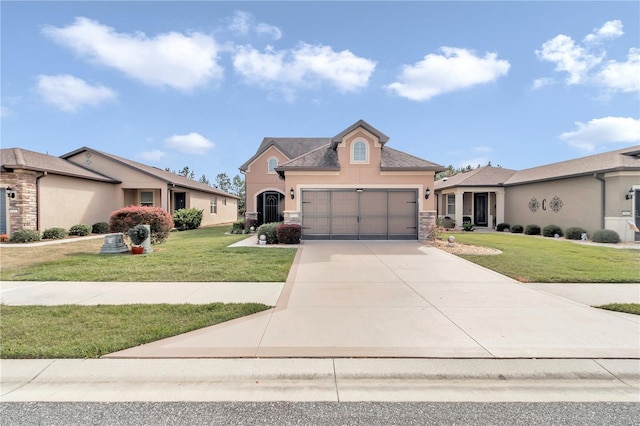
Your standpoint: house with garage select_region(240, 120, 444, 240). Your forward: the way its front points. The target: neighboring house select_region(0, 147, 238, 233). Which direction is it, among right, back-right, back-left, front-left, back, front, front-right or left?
right

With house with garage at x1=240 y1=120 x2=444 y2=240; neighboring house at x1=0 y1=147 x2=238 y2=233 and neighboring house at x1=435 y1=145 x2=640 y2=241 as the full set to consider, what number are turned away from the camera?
0

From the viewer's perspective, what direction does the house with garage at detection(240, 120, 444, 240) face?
toward the camera

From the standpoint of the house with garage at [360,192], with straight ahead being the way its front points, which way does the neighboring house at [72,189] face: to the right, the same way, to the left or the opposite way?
the same way

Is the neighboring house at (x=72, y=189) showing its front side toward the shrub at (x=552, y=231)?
no

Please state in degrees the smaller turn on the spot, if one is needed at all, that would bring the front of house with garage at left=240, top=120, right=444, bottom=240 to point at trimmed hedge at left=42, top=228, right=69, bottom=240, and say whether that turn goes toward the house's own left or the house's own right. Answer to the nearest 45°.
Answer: approximately 90° to the house's own right

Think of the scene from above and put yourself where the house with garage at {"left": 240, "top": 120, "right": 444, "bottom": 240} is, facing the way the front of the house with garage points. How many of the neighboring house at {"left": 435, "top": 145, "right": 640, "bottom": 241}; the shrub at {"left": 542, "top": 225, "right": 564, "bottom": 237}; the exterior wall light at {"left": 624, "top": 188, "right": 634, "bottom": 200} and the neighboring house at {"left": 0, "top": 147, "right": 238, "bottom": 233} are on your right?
1

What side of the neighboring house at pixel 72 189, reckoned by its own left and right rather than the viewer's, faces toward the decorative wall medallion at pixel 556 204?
left

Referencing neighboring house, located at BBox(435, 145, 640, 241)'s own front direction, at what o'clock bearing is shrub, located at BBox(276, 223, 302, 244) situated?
The shrub is roughly at 3 o'clock from the neighboring house.

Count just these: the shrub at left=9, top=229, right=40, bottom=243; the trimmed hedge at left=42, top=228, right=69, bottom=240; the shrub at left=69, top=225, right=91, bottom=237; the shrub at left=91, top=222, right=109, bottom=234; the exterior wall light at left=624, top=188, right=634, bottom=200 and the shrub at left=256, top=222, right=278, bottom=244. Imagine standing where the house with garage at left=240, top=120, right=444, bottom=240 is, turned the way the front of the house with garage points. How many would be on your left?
1

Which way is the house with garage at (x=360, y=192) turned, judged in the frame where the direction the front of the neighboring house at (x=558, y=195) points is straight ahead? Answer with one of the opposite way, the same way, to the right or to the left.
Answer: the same way

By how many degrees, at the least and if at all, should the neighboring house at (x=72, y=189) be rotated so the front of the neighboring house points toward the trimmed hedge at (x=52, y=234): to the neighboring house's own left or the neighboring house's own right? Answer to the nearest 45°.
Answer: approximately 45° to the neighboring house's own left

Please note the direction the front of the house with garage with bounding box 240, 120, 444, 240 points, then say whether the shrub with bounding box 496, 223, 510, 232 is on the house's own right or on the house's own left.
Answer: on the house's own left

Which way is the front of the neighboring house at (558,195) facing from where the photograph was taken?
facing the viewer and to the right of the viewer

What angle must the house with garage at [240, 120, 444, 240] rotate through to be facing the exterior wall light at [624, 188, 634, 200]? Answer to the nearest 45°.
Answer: approximately 90° to its left

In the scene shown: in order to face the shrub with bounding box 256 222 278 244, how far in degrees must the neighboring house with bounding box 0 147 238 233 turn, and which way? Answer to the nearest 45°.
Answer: approximately 90° to its left

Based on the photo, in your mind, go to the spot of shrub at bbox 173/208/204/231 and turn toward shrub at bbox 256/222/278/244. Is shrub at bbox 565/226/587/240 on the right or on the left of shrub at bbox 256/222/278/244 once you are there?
left

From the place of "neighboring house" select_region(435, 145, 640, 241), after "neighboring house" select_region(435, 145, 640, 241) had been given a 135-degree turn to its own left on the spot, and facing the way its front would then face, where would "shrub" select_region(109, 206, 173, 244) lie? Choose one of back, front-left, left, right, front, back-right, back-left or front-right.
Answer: back-left

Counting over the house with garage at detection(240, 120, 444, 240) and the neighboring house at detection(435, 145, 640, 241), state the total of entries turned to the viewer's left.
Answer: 0
